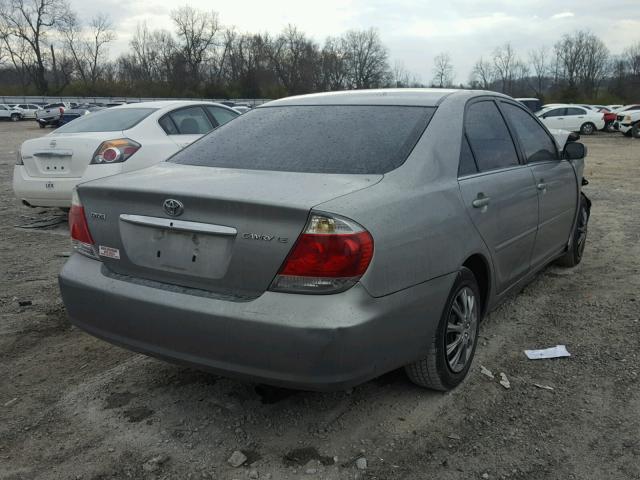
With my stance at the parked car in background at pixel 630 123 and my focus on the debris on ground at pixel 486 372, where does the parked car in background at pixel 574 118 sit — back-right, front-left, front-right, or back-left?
back-right

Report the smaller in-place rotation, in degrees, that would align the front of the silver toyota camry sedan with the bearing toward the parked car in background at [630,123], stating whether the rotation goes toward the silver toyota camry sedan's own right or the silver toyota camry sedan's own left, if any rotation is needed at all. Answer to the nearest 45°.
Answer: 0° — it already faces it

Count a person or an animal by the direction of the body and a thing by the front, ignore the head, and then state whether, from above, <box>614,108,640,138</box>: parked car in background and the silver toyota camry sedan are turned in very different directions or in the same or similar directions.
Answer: very different directions

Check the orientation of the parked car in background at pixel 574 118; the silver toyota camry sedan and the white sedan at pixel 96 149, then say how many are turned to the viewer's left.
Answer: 1

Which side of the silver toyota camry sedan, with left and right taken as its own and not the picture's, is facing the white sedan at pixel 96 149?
left

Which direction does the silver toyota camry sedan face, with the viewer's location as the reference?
facing away from the viewer and to the right of the viewer

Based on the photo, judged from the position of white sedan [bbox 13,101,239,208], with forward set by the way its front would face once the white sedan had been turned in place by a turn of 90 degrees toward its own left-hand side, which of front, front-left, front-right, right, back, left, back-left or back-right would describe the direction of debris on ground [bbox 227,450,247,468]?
back-left

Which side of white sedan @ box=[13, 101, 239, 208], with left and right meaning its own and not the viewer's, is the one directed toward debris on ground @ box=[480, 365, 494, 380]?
right

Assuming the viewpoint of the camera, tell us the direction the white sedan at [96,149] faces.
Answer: facing away from the viewer and to the right of the viewer

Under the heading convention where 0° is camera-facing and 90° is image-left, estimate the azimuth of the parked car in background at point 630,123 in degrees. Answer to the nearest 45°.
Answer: approximately 45°

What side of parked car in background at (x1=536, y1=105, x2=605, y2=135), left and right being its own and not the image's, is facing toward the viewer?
left
